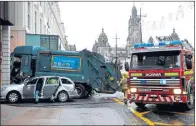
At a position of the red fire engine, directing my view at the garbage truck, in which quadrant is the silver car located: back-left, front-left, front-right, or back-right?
front-left

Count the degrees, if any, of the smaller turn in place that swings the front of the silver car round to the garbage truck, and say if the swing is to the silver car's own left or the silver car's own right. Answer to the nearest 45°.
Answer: approximately 135° to the silver car's own right

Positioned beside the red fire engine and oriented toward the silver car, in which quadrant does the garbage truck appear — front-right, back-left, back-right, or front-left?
front-right

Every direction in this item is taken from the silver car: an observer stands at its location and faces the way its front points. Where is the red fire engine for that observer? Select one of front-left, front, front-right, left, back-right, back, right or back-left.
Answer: back-left

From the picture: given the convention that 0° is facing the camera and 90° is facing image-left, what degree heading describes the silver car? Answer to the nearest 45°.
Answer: approximately 90°
